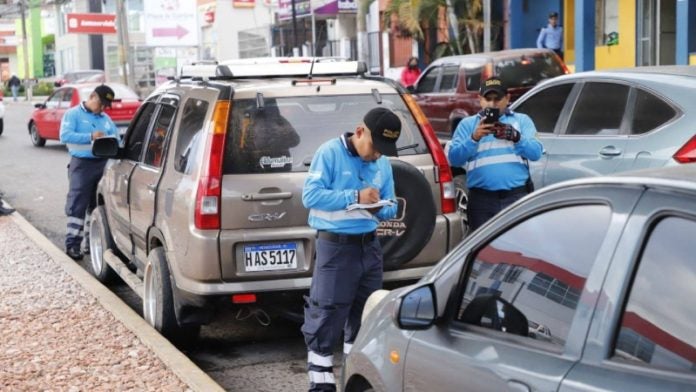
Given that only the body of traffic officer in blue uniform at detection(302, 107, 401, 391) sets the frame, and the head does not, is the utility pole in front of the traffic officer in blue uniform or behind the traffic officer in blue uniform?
behind

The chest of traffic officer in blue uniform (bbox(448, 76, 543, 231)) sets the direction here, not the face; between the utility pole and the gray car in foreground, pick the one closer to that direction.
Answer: the gray car in foreground

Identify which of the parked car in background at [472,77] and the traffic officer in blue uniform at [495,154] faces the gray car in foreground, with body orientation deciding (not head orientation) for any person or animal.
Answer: the traffic officer in blue uniform

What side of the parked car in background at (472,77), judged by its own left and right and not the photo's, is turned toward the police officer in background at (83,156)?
left

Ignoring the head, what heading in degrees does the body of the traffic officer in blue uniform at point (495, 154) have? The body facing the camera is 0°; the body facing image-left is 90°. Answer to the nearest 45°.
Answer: approximately 0°

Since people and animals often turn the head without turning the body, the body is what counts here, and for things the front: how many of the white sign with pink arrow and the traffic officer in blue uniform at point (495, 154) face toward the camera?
2

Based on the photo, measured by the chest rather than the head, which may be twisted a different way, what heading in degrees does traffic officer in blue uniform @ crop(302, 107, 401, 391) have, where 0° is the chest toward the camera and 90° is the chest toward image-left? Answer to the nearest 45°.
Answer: approximately 315°

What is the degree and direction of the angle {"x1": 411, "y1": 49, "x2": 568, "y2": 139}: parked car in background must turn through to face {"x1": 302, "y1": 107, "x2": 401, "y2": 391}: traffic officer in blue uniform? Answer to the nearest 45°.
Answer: approximately 135° to its left
